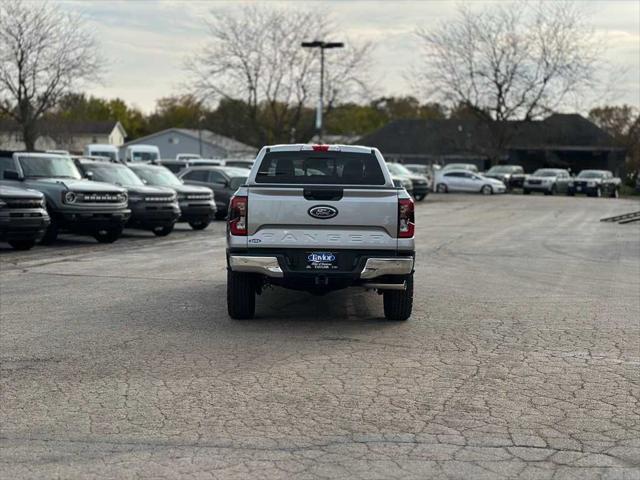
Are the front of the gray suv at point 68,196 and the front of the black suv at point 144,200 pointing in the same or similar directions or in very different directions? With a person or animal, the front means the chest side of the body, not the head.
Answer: same or similar directions

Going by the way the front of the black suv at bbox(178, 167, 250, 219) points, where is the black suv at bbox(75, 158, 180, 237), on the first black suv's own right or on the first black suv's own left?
on the first black suv's own right

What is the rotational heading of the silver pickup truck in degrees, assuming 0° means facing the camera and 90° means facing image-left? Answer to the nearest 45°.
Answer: approximately 180°

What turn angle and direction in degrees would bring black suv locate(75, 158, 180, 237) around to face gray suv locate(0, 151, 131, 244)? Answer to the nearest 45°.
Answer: approximately 90° to its right

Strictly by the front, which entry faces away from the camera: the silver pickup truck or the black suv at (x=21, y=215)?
the silver pickup truck

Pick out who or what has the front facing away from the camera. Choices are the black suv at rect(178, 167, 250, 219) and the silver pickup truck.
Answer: the silver pickup truck

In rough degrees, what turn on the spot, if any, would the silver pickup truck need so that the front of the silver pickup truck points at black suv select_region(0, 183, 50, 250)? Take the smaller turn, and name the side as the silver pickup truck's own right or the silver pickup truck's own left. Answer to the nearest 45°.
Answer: approximately 45° to the silver pickup truck's own left

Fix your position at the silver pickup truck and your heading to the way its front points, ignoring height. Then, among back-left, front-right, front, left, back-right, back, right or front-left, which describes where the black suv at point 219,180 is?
front

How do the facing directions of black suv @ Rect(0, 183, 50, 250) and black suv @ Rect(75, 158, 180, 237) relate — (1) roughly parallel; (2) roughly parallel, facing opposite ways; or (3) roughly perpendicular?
roughly parallel

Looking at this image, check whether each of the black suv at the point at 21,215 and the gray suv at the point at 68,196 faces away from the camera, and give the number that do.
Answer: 0

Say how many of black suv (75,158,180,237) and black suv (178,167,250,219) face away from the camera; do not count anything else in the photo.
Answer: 0

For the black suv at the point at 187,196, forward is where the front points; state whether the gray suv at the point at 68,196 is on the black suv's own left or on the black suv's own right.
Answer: on the black suv's own right

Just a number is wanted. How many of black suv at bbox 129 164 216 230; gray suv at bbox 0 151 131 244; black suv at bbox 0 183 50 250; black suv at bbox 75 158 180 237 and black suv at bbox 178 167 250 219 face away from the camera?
0
